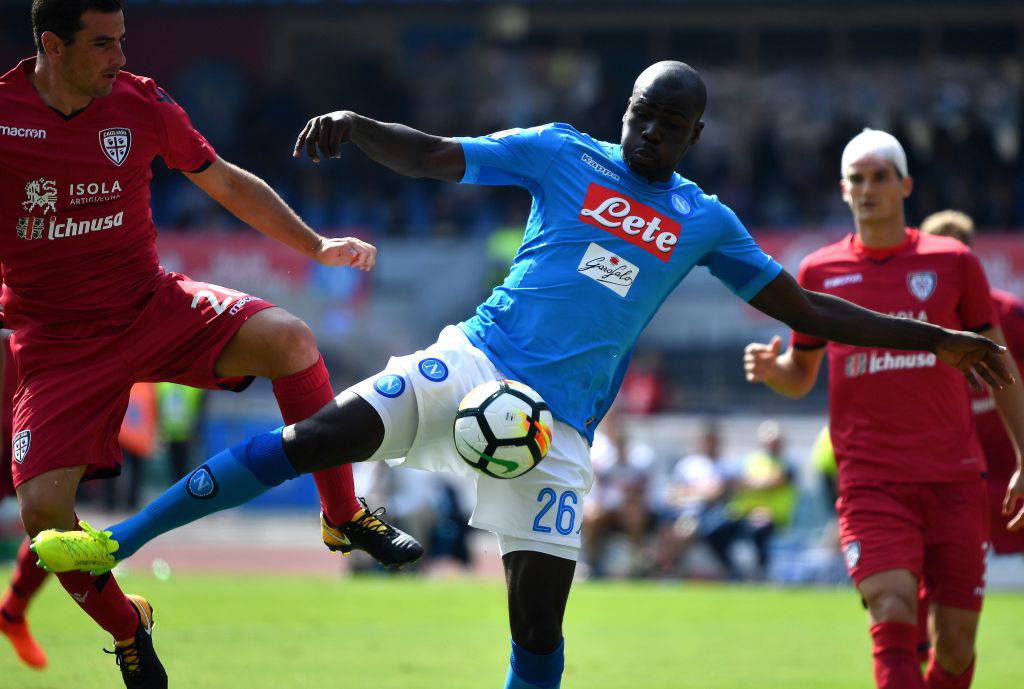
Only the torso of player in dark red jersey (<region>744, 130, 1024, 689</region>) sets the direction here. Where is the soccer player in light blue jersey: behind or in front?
in front

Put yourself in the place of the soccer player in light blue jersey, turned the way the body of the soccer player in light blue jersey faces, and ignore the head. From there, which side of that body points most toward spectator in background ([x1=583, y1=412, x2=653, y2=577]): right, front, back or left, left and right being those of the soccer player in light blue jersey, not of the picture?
back

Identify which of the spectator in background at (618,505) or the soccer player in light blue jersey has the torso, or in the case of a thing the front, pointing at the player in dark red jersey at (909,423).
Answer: the spectator in background

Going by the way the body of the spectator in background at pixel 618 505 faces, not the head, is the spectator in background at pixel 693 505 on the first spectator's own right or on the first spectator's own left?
on the first spectator's own left

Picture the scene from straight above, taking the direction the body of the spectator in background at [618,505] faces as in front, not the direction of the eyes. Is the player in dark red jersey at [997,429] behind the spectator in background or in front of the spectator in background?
in front

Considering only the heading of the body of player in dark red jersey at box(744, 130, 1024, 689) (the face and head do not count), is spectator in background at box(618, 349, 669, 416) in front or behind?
behind

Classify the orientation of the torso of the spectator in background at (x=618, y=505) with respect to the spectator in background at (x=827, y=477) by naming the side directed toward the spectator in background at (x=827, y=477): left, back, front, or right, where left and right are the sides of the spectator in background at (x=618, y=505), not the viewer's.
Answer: left
